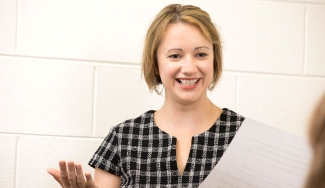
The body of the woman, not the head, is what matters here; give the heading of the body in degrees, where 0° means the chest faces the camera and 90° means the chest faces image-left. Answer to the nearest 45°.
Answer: approximately 0°
